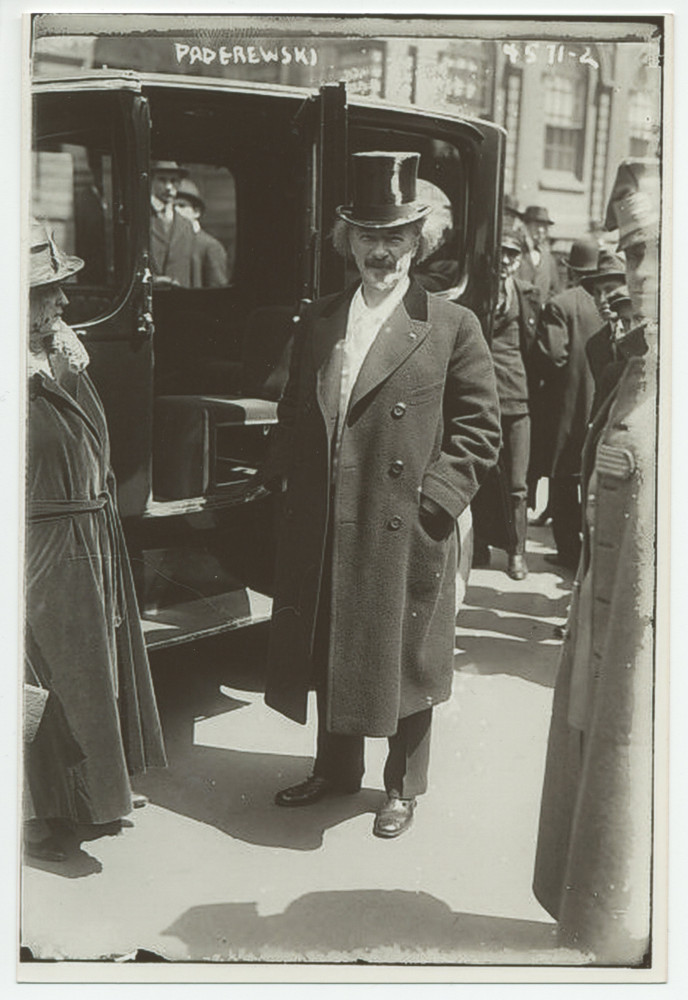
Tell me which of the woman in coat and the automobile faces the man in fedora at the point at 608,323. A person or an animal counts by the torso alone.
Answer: the woman in coat

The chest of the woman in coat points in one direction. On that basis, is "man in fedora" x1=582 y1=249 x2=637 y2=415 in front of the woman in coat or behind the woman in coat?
in front

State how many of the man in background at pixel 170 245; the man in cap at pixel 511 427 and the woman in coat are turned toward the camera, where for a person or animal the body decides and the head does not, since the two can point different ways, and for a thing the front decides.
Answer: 2

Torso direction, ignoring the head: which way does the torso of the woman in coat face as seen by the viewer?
to the viewer's right

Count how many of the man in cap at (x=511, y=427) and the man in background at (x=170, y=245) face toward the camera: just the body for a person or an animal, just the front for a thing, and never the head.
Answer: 2

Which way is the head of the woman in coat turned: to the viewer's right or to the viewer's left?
to the viewer's right

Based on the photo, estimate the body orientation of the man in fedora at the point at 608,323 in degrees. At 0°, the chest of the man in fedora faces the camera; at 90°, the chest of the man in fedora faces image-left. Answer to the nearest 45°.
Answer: approximately 45°

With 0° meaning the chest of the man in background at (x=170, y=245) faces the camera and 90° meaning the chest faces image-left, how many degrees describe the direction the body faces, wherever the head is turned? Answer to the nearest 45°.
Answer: approximately 0°

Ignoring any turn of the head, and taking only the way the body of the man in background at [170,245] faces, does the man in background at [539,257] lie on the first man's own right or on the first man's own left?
on the first man's own left
